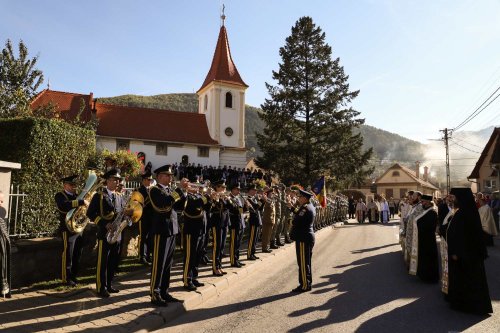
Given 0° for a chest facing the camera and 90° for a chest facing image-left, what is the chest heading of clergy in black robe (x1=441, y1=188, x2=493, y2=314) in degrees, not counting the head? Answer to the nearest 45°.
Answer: approximately 90°

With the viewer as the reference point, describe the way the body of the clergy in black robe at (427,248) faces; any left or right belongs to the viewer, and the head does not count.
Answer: facing to the left of the viewer

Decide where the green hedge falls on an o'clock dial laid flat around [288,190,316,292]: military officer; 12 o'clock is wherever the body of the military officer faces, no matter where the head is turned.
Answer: The green hedge is roughly at 12 o'clock from the military officer.

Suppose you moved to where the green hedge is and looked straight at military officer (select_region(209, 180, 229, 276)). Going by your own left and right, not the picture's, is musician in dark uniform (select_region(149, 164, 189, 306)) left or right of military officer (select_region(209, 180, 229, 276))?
right

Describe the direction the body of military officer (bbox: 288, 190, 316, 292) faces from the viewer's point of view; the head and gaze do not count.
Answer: to the viewer's left

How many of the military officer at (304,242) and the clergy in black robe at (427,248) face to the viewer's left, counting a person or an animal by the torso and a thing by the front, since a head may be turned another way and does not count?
2

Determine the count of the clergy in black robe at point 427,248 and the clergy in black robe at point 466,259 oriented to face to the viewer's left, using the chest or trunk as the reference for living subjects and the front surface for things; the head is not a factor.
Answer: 2

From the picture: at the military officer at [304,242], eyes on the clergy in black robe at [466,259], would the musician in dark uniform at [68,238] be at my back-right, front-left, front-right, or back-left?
back-right

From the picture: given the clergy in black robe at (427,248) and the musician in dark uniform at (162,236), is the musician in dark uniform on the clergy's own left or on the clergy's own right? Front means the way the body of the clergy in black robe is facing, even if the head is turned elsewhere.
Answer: on the clergy's own left
